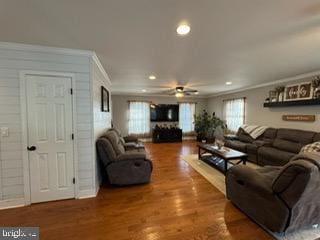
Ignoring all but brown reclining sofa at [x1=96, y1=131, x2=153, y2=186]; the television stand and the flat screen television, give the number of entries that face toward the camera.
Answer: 2

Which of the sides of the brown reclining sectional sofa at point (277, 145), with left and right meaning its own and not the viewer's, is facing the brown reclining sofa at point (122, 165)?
front

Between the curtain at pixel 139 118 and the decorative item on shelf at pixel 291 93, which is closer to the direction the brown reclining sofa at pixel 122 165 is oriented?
the decorative item on shelf

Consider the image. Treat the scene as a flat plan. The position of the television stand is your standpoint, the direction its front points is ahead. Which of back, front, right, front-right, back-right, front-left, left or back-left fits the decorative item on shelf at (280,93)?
front-left

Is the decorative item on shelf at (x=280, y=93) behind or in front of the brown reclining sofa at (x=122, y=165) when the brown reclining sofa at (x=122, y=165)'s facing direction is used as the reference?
in front

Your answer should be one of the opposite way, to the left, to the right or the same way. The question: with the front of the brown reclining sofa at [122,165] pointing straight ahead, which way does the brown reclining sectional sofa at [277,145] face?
the opposite way

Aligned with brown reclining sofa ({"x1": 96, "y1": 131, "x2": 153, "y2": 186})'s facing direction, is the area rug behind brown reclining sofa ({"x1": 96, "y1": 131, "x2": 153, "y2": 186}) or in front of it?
in front

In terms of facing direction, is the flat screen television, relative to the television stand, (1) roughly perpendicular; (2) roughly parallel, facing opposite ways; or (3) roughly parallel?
roughly parallel

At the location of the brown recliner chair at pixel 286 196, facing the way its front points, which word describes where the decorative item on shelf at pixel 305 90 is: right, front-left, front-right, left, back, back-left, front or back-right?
front-right

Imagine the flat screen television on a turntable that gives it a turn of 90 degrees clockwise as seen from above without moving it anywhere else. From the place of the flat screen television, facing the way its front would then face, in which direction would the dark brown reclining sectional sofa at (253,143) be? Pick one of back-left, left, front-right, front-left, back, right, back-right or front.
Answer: back-left

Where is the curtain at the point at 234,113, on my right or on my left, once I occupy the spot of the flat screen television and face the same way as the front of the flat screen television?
on my left

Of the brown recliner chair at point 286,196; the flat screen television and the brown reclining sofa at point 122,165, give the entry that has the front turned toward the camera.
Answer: the flat screen television

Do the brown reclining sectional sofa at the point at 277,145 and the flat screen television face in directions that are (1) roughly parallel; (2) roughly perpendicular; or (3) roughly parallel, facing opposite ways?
roughly perpendicular

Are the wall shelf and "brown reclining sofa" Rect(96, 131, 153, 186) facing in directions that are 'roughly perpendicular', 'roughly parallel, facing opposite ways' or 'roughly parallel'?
roughly parallel, facing opposite ways

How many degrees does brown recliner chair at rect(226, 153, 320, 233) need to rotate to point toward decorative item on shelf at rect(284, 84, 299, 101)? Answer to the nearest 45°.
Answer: approximately 45° to its right

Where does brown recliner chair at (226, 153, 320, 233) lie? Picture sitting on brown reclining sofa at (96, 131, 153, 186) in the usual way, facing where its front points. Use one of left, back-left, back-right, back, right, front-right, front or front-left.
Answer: front-right

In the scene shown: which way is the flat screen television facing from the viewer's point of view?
toward the camera

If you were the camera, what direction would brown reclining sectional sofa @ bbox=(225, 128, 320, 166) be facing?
facing the viewer and to the left of the viewer

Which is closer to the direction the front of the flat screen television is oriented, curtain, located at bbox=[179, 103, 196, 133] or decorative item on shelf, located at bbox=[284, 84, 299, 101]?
the decorative item on shelf

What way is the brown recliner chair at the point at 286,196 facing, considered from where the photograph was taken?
facing away from the viewer and to the left of the viewer
